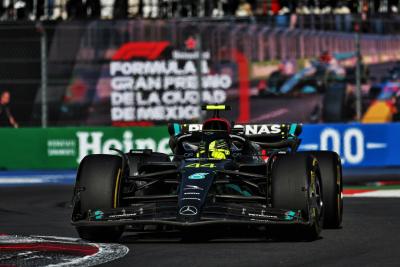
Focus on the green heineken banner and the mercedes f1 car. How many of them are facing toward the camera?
2

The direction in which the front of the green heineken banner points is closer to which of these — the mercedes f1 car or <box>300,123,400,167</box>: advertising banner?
the mercedes f1 car

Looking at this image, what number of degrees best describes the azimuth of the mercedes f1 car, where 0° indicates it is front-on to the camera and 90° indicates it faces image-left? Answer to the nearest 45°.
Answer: approximately 0°

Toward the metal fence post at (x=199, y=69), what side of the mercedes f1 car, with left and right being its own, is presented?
back

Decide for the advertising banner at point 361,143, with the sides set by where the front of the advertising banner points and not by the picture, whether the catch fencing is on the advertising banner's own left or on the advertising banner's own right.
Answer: on the advertising banner's own right

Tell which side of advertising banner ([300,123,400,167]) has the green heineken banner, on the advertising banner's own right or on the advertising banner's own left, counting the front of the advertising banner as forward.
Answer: on the advertising banner's own right

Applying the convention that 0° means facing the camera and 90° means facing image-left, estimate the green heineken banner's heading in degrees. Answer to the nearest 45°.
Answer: approximately 0°

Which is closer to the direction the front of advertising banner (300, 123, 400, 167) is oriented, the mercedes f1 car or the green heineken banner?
the mercedes f1 car

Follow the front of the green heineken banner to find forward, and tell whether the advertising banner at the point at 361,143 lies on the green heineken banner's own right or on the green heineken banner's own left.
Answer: on the green heineken banner's own left
